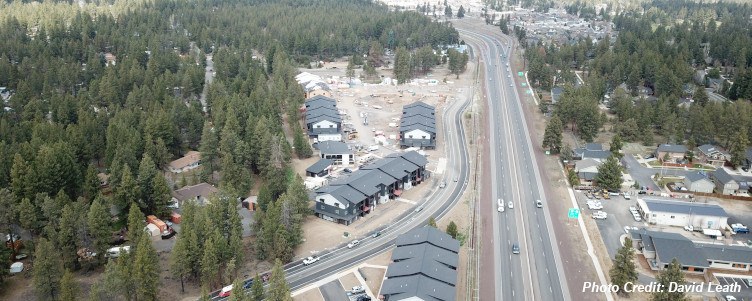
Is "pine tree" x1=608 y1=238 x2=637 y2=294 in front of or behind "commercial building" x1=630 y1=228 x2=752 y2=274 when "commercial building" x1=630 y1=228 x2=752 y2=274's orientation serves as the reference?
in front

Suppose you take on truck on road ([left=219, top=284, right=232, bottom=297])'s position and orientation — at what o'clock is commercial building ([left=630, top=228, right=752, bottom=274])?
The commercial building is roughly at 8 o'clock from the truck on road.

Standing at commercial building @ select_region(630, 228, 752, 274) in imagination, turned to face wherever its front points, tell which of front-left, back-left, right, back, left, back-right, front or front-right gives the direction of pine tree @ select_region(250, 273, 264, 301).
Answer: front-right

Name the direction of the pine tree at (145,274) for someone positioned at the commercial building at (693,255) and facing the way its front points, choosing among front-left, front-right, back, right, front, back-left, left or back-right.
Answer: front-right

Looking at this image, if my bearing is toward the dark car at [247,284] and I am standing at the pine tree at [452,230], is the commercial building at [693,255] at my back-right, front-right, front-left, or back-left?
back-left

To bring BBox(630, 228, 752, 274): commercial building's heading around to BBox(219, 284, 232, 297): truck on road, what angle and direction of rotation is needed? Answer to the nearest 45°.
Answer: approximately 45° to its right
